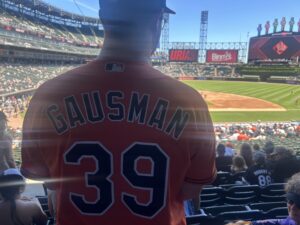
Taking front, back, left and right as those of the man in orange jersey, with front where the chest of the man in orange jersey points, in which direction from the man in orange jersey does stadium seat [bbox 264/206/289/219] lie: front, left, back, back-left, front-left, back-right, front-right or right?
front-right

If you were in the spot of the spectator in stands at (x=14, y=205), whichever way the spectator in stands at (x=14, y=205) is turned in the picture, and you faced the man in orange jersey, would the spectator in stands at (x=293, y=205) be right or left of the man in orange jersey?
left

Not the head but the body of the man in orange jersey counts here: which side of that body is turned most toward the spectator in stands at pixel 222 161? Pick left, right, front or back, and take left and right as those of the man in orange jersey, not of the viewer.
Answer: front

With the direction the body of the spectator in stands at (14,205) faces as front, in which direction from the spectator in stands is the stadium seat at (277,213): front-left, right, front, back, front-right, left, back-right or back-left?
right

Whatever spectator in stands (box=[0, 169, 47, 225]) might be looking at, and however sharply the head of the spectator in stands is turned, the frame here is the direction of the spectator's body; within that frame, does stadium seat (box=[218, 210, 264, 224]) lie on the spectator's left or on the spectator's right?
on the spectator's right

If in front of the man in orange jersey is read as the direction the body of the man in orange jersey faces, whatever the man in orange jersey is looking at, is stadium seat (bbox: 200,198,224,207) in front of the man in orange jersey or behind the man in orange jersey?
in front

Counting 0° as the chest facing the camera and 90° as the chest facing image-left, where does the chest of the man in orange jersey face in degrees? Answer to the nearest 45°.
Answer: approximately 180°

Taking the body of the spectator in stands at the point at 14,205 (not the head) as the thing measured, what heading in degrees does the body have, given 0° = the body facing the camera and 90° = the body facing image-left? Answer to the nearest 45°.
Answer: approximately 180°

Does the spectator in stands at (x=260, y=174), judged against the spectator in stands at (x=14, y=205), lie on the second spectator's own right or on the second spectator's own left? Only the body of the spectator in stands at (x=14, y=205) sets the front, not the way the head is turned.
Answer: on the second spectator's own right

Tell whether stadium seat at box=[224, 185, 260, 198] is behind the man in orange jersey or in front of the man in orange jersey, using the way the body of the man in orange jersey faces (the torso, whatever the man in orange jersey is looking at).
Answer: in front

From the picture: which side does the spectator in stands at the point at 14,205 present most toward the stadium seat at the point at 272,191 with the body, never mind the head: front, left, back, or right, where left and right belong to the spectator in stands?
right

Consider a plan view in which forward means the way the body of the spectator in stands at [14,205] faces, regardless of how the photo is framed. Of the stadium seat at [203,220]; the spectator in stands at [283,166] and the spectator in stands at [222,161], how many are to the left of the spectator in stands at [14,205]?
0

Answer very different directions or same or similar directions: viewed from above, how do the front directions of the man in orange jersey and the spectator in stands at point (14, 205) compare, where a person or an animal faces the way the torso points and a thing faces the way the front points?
same or similar directions

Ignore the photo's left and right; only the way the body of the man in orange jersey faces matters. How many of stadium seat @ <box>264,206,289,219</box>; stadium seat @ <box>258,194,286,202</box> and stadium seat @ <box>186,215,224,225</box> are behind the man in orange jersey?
0

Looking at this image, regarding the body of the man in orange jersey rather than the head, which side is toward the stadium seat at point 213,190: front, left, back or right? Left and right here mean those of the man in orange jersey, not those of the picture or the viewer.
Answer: front
